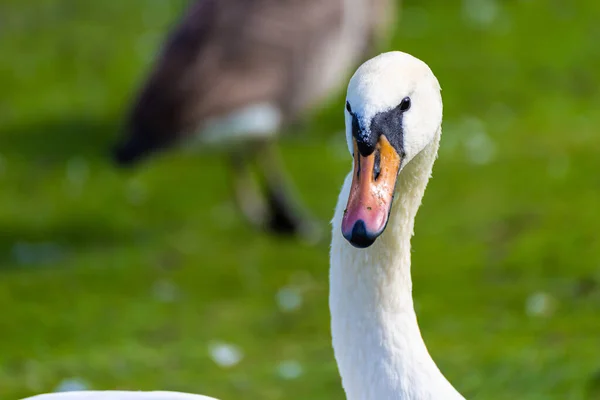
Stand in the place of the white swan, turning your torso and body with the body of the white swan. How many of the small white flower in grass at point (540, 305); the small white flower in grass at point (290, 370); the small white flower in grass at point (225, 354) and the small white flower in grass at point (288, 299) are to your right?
0

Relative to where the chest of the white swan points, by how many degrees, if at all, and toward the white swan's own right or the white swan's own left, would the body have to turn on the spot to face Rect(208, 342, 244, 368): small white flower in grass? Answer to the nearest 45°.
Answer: approximately 135° to the white swan's own left

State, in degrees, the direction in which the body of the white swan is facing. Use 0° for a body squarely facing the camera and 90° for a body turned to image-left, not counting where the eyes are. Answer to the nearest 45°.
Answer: approximately 315°

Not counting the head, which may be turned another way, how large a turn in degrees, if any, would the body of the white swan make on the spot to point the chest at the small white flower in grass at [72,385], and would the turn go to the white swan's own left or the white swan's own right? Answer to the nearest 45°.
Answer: approximately 180°
